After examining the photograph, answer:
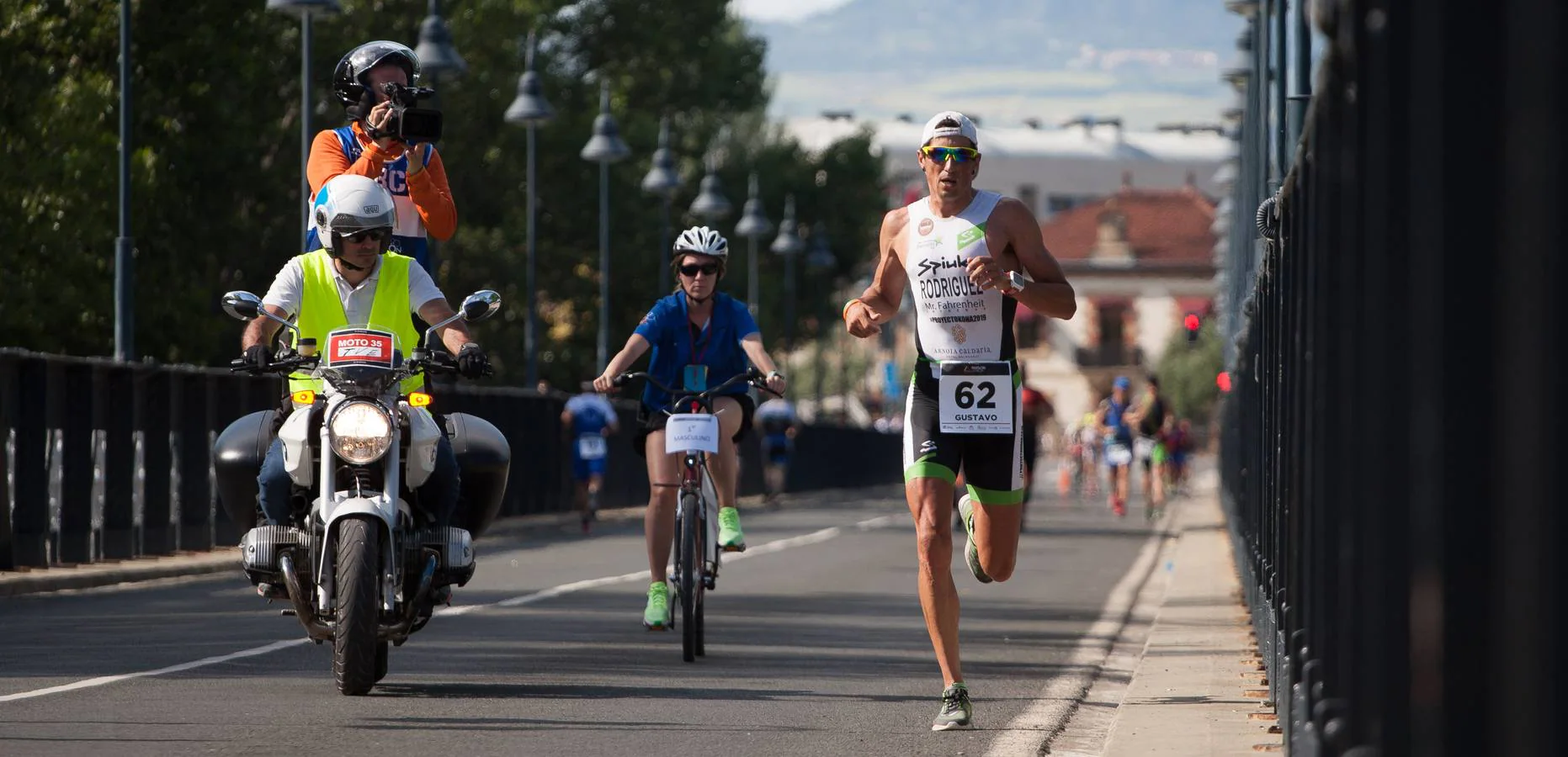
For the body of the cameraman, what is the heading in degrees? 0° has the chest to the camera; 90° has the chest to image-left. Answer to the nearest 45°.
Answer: approximately 315°

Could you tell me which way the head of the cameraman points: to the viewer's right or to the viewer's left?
to the viewer's right

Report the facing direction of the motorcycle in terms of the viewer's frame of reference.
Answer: facing the viewer

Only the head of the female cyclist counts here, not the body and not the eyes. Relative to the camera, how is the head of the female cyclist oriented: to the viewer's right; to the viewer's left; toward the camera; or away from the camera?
toward the camera

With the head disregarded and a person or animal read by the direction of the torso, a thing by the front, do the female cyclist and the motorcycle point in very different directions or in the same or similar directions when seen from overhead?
same or similar directions

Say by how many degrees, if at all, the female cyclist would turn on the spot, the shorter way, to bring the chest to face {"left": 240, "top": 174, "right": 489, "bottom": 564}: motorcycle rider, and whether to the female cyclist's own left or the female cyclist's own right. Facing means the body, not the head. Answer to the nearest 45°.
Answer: approximately 45° to the female cyclist's own right

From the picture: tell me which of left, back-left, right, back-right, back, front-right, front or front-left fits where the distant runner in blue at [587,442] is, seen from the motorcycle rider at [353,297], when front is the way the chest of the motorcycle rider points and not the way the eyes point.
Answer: back

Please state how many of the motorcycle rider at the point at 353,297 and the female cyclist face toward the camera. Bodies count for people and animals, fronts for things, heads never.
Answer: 2

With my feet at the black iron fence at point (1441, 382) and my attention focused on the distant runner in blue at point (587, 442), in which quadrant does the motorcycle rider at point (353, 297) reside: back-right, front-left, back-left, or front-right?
front-left

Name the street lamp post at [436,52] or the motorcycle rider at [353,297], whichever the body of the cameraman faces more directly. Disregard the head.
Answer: the motorcycle rider

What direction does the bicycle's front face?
toward the camera

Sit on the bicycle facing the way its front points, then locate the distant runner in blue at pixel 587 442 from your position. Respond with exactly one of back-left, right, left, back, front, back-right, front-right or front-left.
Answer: back

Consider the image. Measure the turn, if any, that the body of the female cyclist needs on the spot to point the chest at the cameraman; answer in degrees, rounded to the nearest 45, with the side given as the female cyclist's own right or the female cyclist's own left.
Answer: approximately 45° to the female cyclist's own right
